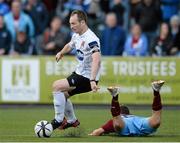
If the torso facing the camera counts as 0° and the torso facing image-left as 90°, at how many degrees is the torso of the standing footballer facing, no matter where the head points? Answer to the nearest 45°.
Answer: approximately 45°
